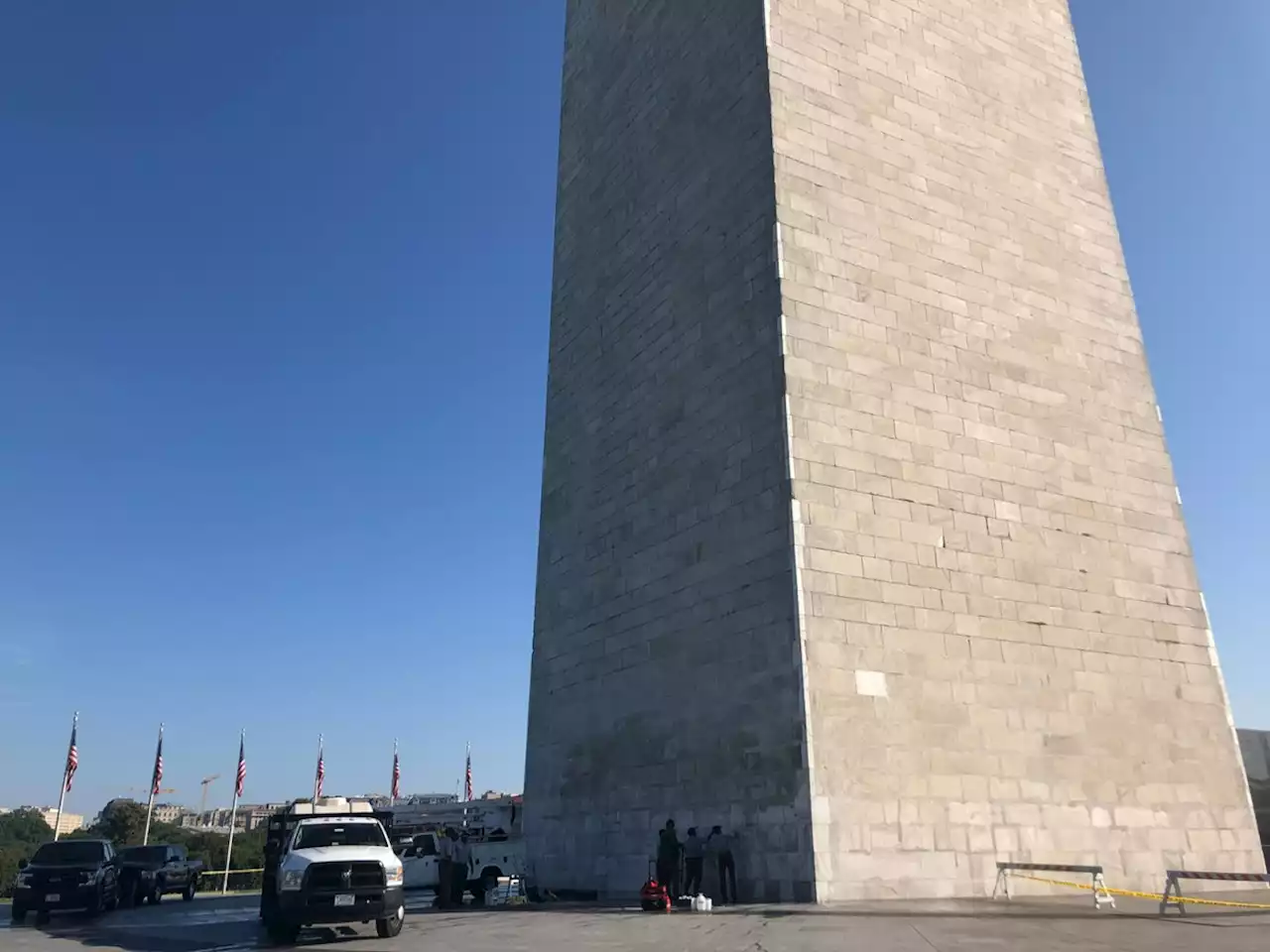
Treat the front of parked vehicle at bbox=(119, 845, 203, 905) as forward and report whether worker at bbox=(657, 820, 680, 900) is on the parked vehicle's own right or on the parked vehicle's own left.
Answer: on the parked vehicle's own left

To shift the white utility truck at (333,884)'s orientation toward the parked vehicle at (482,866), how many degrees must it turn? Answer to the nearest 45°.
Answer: approximately 180°

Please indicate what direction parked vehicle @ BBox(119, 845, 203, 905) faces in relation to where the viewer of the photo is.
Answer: facing the viewer and to the left of the viewer

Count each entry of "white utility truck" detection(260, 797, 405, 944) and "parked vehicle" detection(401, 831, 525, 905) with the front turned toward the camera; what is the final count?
1

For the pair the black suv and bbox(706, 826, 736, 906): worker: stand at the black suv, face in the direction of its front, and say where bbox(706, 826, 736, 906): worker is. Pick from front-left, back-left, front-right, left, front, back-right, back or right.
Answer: left

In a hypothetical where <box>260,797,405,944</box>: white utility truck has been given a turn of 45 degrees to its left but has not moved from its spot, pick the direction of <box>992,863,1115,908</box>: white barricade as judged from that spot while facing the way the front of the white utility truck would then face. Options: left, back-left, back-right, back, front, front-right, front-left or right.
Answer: front-left

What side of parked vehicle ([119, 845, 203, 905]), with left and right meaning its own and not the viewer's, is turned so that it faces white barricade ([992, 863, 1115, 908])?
left

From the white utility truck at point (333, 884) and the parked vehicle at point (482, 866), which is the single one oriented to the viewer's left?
the parked vehicle

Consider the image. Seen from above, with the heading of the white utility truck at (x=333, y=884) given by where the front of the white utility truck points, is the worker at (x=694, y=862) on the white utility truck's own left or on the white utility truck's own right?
on the white utility truck's own left

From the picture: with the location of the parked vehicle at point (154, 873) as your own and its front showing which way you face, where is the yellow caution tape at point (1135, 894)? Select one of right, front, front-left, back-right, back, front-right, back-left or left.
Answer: left

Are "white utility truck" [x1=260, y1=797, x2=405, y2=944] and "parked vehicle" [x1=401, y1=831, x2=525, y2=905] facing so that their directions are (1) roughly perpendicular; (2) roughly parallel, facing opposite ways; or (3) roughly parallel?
roughly perpendicular

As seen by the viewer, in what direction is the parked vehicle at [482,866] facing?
to the viewer's left

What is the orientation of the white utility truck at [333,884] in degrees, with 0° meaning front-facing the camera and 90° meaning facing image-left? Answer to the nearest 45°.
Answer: approximately 0°

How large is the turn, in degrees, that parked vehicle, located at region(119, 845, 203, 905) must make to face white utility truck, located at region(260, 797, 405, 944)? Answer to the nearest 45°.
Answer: approximately 45° to its left

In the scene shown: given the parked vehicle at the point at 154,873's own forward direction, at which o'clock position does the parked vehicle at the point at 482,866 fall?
the parked vehicle at the point at 482,866 is roughly at 9 o'clock from the parked vehicle at the point at 154,873.

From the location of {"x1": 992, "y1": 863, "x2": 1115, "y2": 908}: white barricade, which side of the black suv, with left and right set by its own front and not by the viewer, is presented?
left
